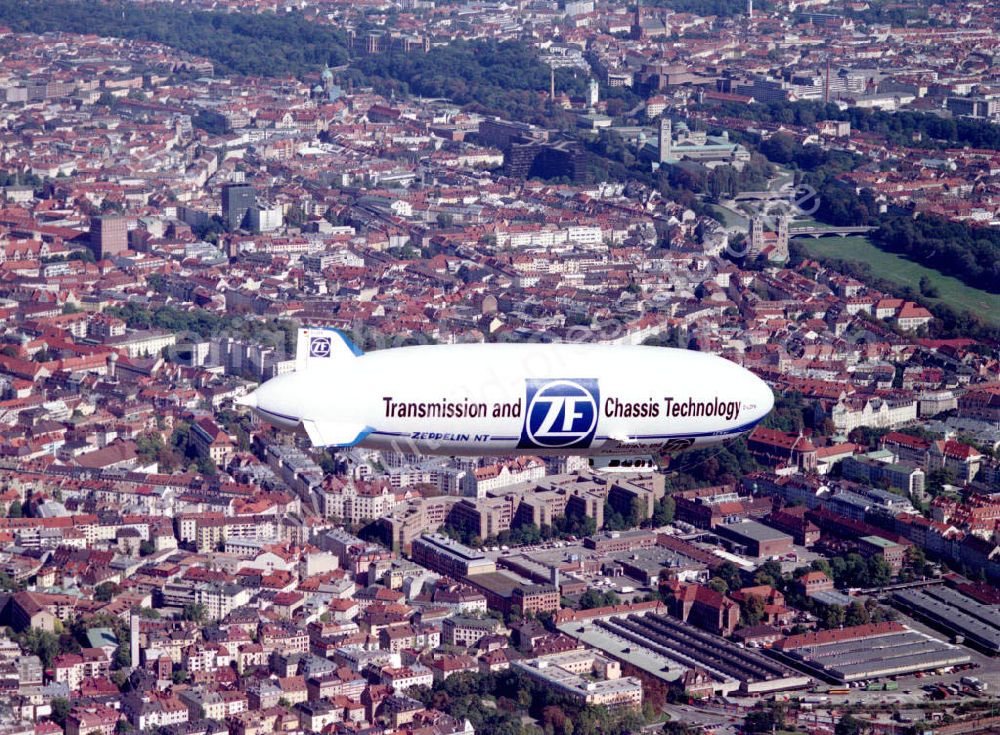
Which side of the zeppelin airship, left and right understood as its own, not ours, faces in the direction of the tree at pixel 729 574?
left

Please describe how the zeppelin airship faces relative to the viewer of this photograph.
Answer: facing to the right of the viewer

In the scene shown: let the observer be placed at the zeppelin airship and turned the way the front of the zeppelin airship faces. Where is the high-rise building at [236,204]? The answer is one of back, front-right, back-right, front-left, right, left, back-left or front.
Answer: left

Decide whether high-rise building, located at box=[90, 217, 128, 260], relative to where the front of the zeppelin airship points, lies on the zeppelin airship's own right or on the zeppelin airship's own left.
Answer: on the zeppelin airship's own left

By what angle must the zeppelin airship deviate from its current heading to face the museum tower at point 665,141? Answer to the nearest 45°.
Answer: approximately 90° to its left

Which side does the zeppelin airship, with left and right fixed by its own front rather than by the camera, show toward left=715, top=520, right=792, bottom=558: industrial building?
left
